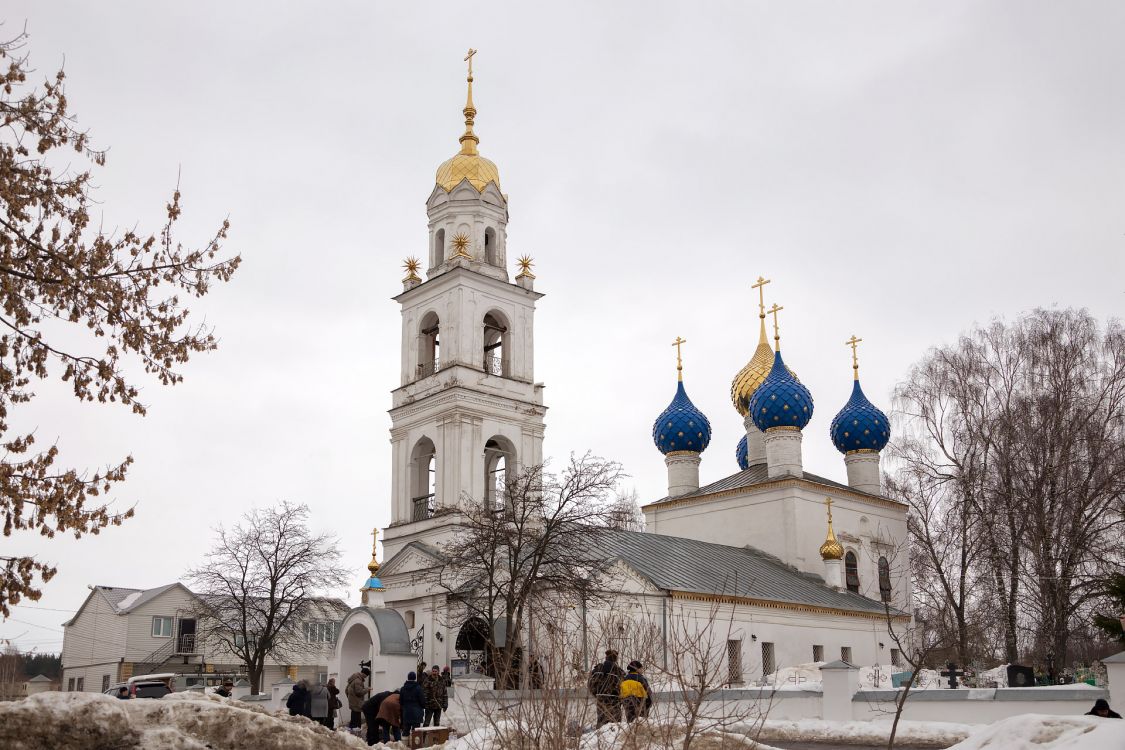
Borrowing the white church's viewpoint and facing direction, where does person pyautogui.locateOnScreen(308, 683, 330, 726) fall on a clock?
The person is roughly at 11 o'clock from the white church.

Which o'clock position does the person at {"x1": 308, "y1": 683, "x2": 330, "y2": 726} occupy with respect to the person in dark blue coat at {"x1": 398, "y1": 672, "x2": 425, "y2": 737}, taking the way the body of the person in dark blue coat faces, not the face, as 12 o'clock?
The person is roughly at 10 o'clock from the person in dark blue coat.

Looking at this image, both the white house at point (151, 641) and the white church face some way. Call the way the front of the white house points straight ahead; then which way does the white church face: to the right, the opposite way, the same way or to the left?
to the right

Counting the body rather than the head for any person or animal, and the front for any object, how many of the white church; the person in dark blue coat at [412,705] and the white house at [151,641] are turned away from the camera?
1

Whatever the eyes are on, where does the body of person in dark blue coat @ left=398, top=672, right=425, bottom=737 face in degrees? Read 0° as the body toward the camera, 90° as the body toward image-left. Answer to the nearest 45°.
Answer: approximately 180°

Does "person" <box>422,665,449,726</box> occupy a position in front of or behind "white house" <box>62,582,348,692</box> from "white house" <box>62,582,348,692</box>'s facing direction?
in front

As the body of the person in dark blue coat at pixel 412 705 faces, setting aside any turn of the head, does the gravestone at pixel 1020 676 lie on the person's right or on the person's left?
on the person's right

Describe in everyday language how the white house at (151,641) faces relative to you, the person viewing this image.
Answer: facing the viewer and to the right of the viewer

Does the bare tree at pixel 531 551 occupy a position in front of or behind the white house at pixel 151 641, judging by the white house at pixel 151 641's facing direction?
in front

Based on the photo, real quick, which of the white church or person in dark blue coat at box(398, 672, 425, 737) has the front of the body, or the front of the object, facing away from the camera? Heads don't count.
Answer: the person in dark blue coat

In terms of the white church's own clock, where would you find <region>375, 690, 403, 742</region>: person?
The person is roughly at 11 o'clock from the white church.

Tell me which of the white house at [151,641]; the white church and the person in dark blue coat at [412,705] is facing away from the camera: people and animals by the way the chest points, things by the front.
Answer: the person in dark blue coat
